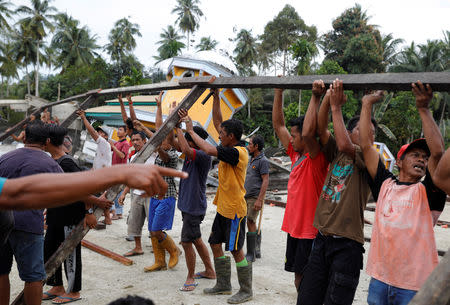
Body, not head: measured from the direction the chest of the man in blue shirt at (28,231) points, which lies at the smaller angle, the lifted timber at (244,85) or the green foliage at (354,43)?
the green foliage

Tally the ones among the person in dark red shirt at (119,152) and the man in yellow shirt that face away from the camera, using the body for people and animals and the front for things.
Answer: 0

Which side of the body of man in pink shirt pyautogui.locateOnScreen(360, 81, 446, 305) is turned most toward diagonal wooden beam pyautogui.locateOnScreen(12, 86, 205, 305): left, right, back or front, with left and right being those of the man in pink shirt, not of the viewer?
right

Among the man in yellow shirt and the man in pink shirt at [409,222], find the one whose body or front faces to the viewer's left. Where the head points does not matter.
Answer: the man in yellow shirt

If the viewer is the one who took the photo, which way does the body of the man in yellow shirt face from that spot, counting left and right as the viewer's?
facing to the left of the viewer

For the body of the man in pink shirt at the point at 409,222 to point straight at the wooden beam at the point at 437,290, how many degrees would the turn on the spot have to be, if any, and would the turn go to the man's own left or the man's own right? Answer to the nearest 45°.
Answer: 0° — they already face it

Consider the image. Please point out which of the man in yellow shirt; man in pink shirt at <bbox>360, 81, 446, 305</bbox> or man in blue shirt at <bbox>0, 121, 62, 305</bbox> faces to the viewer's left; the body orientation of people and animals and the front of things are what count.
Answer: the man in yellow shirt

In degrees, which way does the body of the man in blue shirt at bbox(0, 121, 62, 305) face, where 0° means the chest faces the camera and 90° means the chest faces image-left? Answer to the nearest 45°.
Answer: approximately 180°

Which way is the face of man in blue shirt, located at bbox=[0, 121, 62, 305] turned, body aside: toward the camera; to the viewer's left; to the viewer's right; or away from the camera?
away from the camera

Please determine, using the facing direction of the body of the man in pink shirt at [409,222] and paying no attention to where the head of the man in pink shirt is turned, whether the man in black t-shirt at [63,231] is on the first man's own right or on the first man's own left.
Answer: on the first man's own right

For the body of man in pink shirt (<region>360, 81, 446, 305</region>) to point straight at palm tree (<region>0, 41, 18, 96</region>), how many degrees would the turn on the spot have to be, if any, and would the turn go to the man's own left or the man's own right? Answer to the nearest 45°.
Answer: approximately 135° to the man's own right

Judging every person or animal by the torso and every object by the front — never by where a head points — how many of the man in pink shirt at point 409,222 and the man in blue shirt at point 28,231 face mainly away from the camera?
1

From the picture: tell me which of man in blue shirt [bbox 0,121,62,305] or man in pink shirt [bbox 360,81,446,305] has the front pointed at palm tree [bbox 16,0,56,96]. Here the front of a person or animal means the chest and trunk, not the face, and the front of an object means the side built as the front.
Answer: the man in blue shirt

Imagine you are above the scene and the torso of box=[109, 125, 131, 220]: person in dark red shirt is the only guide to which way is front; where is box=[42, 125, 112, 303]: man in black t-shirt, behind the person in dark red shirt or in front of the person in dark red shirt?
in front

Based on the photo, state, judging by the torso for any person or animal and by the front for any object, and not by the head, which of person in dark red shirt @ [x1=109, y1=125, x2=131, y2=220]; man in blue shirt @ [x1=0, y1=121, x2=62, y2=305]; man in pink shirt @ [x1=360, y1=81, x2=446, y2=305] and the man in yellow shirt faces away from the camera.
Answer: the man in blue shirt
